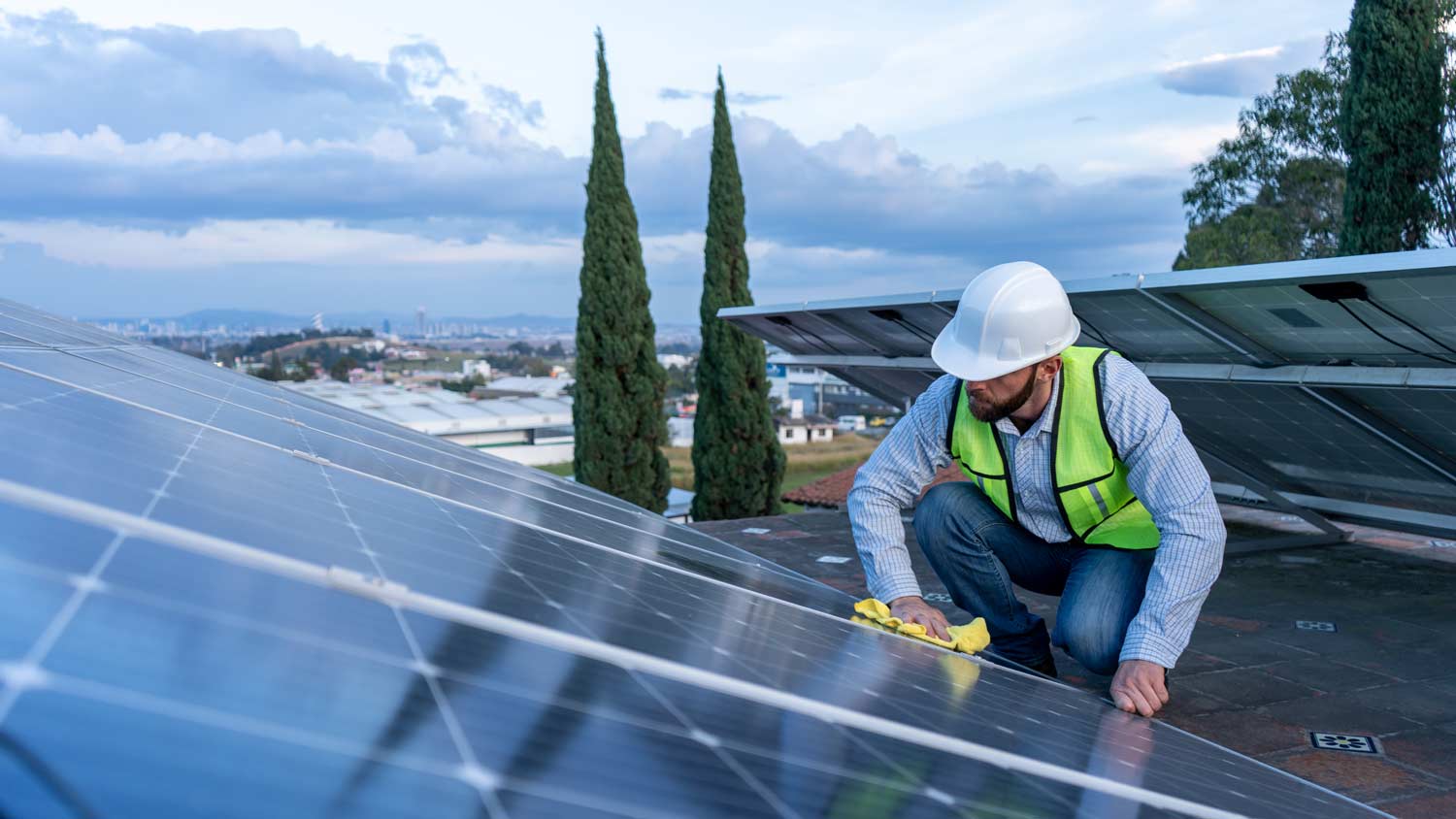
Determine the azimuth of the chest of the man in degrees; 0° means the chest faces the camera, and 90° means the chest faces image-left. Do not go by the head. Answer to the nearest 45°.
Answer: approximately 45°

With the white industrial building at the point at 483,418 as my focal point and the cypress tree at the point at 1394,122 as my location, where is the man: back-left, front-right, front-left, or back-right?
back-left

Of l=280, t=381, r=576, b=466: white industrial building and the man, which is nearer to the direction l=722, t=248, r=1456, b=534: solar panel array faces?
the white industrial building

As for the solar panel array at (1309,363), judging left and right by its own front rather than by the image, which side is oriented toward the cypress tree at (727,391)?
left

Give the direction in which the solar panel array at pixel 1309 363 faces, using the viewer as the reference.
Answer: facing away from the viewer and to the right of the viewer

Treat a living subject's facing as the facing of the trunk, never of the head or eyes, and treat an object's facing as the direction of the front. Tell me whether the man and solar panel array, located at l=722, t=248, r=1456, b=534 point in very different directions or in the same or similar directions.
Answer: very different directions

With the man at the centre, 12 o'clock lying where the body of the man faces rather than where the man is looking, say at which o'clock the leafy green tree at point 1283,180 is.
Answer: The leafy green tree is roughly at 5 o'clock from the man.

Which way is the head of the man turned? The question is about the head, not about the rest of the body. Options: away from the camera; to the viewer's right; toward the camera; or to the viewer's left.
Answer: to the viewer's left

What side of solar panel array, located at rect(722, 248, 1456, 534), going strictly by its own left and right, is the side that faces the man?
back
